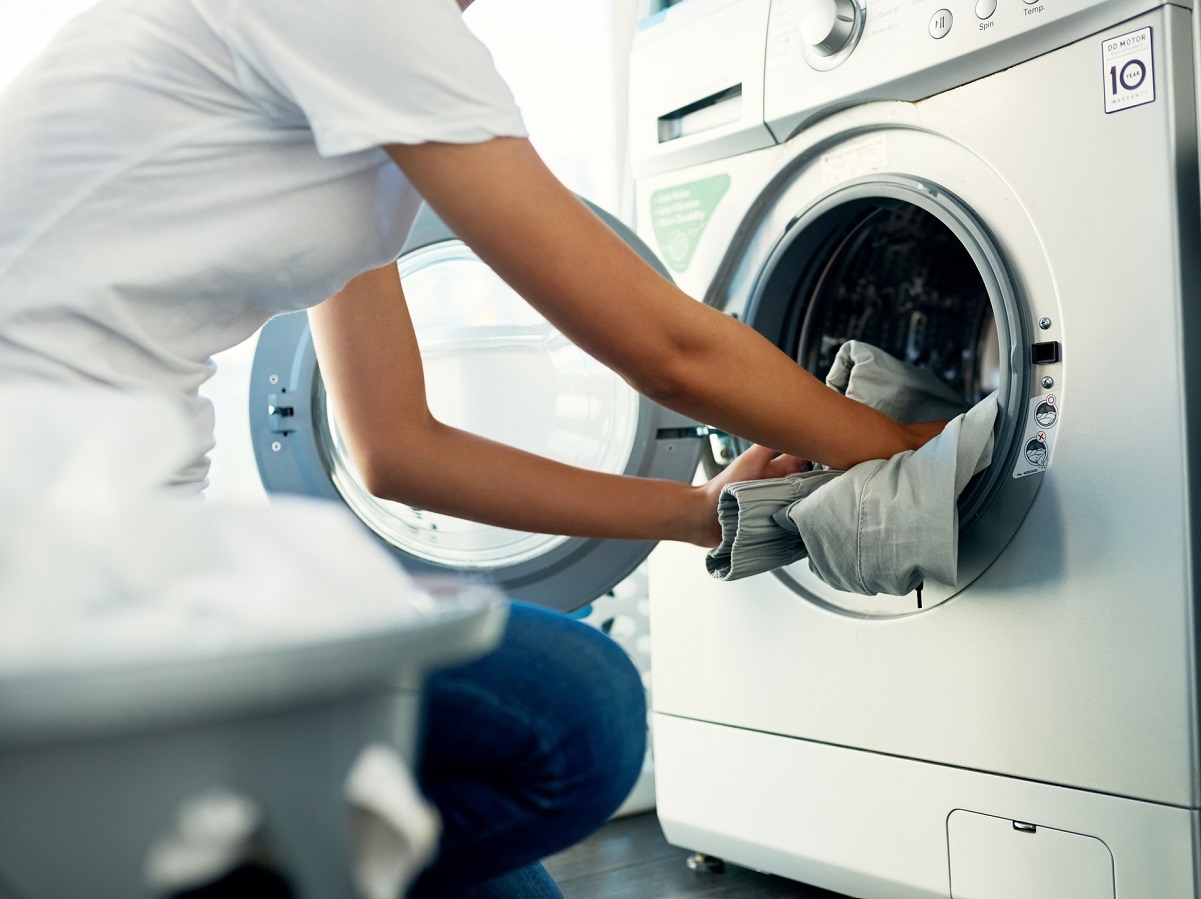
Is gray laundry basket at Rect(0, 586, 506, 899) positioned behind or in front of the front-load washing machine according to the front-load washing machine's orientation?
in front

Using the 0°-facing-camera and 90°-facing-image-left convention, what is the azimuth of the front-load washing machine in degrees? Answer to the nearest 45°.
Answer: approximately 45°
